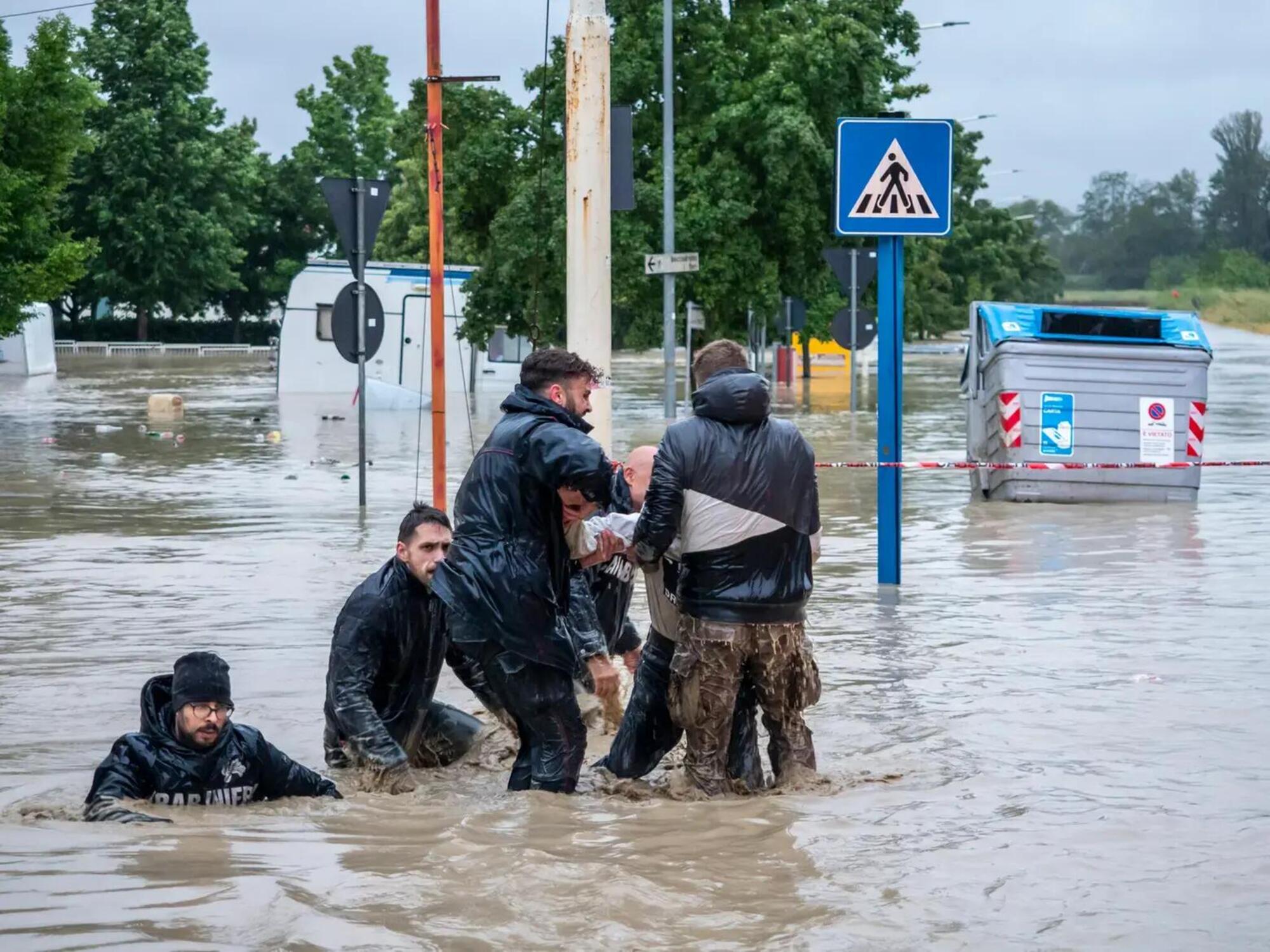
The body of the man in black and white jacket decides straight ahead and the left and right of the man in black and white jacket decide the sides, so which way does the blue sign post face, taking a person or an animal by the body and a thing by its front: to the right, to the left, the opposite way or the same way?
the opposite way

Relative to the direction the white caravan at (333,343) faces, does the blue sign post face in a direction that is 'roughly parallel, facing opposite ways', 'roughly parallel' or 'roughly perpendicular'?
roughly perpendicular

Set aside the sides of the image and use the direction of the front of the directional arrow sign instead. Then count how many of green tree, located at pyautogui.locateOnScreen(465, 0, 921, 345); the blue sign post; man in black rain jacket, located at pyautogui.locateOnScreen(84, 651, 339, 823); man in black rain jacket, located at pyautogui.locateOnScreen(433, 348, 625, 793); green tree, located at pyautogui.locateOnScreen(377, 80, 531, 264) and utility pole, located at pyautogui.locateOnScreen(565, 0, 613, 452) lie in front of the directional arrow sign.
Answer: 4

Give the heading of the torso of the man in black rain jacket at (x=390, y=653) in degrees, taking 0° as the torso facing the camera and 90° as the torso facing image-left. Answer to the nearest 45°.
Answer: approximately 315°

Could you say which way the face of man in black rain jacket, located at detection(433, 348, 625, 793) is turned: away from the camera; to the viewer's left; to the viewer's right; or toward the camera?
to the viewer's right

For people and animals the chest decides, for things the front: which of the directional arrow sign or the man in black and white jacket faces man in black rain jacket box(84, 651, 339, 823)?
the directional arrow sign

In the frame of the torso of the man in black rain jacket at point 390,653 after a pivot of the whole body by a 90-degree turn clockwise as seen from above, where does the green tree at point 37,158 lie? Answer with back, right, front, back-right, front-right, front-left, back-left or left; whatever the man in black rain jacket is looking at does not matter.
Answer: back-right
